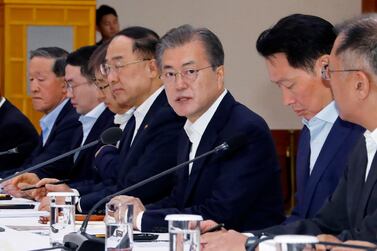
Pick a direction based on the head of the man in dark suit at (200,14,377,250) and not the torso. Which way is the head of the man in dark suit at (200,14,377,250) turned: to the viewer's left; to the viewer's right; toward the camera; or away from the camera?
to the viewer's left

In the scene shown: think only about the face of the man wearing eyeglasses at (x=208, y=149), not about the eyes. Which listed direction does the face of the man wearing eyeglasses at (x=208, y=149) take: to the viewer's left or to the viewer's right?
to the viewer's left

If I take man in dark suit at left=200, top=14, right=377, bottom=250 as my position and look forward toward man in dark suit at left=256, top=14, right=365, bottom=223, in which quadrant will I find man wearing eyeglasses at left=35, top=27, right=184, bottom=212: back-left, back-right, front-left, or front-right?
front-left

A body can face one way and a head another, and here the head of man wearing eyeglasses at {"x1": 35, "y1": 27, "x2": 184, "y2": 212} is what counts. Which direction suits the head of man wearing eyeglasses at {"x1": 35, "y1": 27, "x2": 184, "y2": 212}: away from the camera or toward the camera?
toward the camera

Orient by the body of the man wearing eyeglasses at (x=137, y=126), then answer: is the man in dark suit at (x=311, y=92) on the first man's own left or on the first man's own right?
on the first man's own left

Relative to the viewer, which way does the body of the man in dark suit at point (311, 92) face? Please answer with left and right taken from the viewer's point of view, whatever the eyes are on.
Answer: facing the viewer and to the left of the viewer

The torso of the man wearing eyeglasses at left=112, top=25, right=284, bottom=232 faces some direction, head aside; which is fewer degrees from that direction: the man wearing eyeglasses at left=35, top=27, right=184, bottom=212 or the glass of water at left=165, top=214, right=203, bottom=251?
the glass of water
